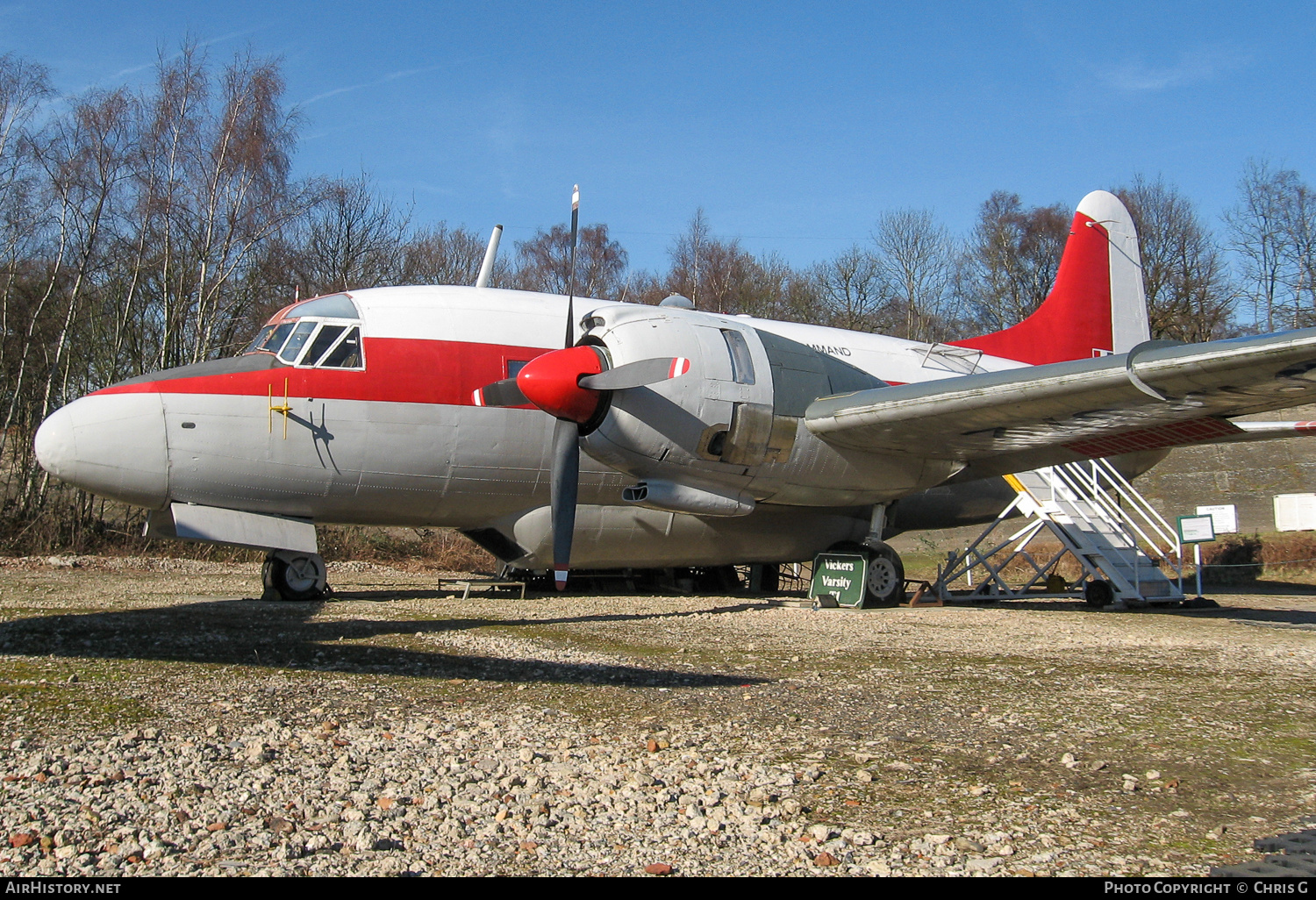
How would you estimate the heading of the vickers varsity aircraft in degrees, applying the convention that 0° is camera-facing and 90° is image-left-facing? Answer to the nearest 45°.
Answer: approximately 45°

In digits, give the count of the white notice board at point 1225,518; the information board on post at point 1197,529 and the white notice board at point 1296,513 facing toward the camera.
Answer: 3

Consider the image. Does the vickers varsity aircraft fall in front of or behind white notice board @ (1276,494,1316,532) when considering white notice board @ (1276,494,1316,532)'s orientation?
in front

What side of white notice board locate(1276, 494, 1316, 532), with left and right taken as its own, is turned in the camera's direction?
front

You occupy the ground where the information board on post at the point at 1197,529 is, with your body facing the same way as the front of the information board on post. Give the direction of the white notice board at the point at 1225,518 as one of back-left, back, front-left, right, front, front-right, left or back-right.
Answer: back

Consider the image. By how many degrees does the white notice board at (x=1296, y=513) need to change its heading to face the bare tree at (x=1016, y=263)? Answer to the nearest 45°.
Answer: approximately 135° to its right

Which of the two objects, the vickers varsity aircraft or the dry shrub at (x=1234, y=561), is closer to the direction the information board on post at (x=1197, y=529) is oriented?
the vickers varsity aircraft

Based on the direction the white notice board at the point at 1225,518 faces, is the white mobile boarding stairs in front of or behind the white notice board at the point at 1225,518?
in front

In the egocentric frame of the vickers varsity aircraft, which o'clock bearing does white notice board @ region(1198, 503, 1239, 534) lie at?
The white notice board is roughly at 6 o'clock from the vickers varsity aircraft.

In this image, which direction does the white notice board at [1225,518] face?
toward the camera

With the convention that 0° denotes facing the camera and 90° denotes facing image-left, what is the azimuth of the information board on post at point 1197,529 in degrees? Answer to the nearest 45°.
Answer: approximately 0°

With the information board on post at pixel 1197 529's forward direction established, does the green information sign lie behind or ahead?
ahead

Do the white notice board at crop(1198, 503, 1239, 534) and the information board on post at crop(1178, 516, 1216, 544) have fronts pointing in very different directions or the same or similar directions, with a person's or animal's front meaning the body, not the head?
same or similar directions

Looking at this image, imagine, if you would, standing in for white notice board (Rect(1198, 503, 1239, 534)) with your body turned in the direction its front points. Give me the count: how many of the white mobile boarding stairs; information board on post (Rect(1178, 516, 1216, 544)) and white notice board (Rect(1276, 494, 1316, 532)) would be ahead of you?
2
